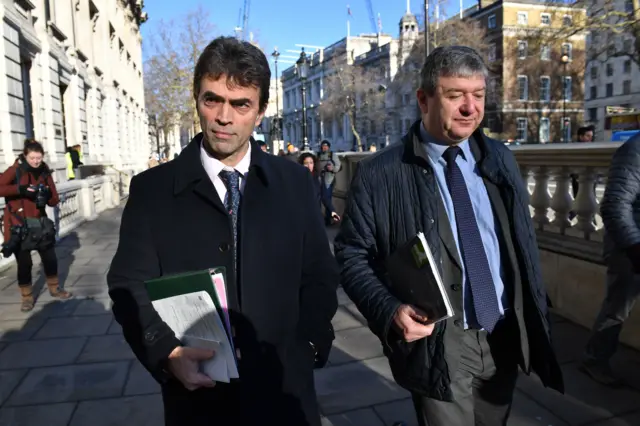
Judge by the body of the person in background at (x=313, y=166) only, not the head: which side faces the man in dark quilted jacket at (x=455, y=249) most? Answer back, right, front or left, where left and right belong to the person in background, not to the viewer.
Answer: front

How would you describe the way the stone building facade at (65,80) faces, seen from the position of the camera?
facing to the right of the viewer

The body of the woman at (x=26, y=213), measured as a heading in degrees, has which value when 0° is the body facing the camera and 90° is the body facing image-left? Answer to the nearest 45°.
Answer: approximately 315°

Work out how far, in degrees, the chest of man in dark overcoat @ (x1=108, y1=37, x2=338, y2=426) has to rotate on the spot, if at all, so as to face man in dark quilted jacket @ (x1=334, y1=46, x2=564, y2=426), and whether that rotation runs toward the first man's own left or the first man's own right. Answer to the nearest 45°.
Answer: approximately 90° to the first man's own left

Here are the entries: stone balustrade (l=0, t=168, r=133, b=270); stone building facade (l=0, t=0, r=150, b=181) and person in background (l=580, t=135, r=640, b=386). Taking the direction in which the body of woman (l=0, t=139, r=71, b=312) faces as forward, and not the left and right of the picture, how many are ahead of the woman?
1

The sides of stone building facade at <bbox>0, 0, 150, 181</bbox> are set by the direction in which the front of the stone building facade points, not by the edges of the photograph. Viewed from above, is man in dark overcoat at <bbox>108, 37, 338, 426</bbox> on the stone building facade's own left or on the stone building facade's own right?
on the stone building facade's own right

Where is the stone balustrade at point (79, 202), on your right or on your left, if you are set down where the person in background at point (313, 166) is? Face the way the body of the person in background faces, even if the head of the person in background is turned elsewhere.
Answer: on your right

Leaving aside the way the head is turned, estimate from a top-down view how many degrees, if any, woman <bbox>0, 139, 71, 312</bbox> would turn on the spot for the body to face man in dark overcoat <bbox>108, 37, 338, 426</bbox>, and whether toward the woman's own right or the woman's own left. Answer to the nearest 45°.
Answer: approximately 45° to the woman's own right
